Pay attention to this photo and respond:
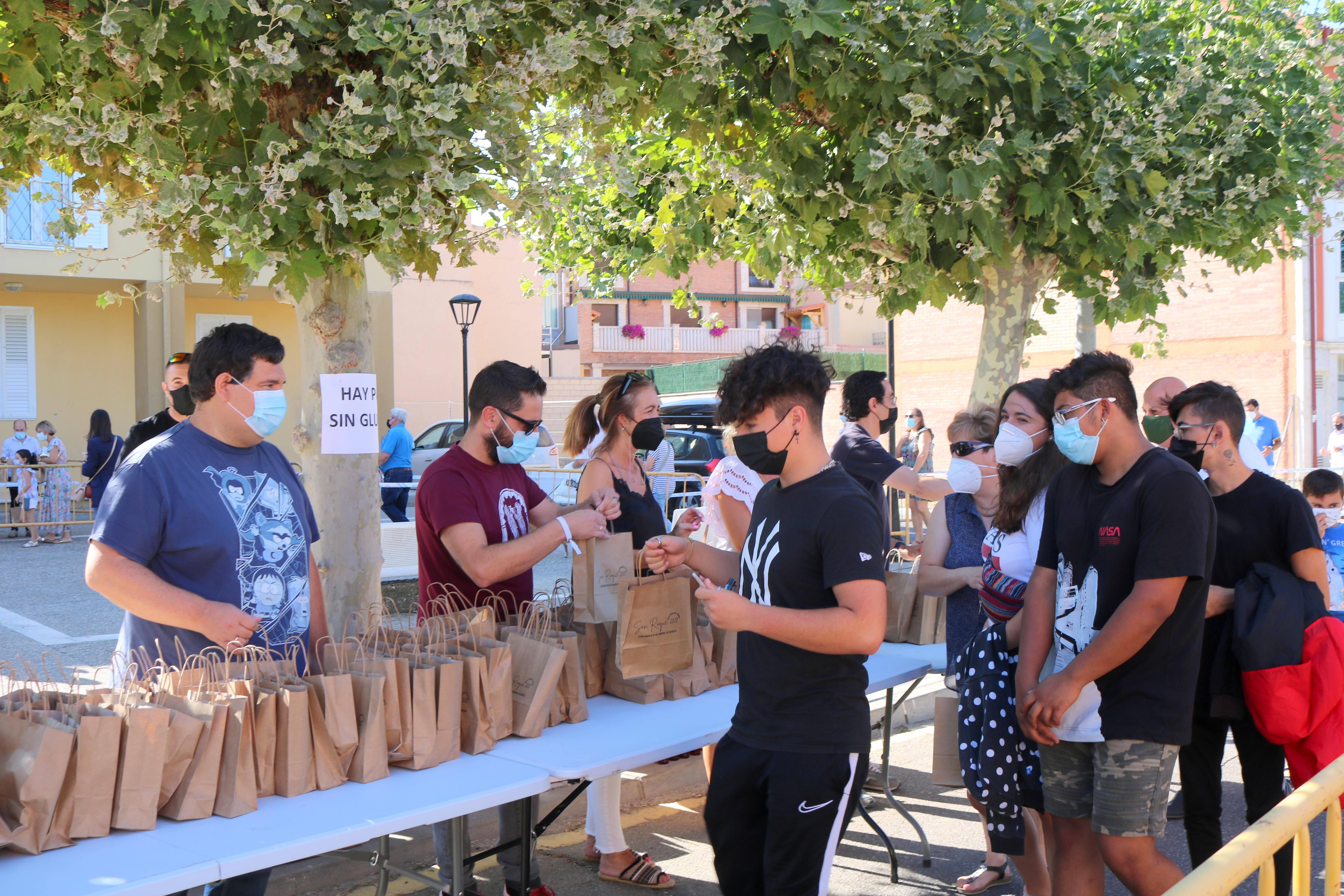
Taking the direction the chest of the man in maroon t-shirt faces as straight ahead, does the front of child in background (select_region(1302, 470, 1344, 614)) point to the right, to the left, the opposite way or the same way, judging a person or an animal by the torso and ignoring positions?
to the right

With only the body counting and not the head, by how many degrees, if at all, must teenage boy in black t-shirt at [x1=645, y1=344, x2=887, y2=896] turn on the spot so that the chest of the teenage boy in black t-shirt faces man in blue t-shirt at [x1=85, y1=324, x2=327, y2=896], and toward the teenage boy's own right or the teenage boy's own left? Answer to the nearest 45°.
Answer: approximately 45° to the teenage boy's own right

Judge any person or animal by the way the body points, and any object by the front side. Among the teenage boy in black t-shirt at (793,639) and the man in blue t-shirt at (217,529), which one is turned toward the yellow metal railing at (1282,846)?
the man in blue t-shirt

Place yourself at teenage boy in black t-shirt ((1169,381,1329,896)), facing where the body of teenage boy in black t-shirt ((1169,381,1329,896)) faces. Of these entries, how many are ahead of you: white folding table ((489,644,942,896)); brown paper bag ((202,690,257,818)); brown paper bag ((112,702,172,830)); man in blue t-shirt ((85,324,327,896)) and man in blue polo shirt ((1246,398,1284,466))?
4

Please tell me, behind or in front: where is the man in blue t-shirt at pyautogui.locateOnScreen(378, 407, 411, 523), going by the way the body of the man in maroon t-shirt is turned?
behind

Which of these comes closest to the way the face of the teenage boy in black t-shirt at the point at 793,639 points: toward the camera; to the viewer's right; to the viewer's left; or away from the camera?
to the viewer's left

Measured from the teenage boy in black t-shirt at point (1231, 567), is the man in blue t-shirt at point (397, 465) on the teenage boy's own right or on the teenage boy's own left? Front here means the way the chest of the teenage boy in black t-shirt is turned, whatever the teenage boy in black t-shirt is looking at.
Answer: on the teenage boy's own right

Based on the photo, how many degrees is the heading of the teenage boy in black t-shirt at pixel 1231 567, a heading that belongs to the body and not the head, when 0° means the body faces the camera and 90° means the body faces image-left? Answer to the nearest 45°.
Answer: approximately 45°
